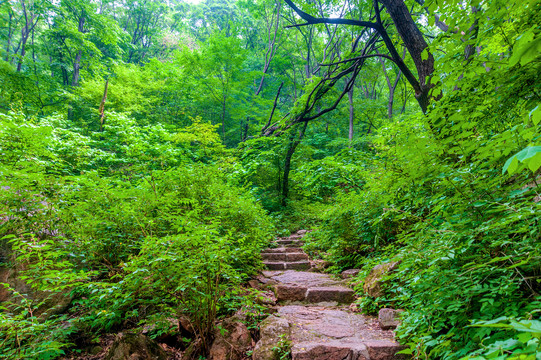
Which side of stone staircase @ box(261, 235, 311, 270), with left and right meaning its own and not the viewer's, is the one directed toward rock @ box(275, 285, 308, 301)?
front

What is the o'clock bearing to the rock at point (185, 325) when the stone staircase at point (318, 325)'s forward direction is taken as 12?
The rock is roughly at 3 o'clock from the stone staircase.

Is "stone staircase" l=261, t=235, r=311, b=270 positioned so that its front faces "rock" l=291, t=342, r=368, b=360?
yes

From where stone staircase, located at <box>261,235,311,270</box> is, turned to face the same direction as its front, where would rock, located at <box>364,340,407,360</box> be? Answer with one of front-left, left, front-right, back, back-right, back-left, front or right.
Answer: front

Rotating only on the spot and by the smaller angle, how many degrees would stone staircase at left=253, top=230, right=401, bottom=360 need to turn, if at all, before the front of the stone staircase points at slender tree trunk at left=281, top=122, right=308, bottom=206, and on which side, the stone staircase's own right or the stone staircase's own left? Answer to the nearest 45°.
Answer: approximately 180°

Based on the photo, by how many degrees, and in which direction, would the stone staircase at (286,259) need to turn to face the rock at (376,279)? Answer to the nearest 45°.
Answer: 0° — it already faces it

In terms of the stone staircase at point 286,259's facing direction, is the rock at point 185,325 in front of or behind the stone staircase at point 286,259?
in front

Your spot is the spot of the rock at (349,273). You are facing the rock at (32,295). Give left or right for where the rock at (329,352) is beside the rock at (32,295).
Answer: left

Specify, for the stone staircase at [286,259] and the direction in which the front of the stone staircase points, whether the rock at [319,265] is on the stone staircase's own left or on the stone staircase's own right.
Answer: on the stone staircase's own left

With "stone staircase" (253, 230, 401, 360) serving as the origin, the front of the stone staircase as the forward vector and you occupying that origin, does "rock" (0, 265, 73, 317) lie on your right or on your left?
on your right

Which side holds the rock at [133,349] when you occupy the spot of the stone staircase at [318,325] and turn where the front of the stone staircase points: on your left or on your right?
on your right

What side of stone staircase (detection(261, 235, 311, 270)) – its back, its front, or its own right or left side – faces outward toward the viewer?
front

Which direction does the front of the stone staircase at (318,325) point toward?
toward the camera
